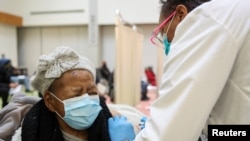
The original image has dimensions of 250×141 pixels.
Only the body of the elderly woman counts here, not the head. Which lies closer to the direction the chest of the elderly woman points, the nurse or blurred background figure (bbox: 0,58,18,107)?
the nurse

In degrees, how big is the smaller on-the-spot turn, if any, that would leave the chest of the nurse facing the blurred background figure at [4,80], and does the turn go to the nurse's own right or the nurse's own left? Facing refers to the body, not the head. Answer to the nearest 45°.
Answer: approximately 45° to the nurse's own right

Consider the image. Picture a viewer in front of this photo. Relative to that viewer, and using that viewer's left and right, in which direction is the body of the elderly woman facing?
facing the viewer and to the right of the viewer

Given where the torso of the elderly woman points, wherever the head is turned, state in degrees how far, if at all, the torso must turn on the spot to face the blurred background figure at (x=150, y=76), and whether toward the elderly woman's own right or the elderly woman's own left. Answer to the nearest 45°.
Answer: approximately 135° to the elderly woman's own left

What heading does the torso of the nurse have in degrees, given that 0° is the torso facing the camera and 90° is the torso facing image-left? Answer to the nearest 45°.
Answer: approximately 90°

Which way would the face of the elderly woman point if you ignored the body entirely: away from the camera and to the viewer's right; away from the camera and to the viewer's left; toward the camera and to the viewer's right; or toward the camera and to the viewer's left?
toward the camera and to the viewer's right

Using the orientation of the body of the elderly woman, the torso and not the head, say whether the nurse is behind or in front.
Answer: in front

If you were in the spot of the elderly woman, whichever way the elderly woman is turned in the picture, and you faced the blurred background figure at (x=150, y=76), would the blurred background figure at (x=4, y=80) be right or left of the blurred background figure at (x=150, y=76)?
left
